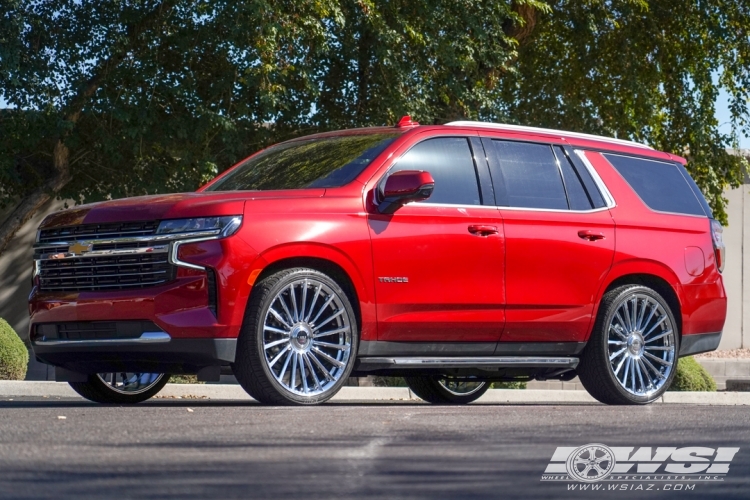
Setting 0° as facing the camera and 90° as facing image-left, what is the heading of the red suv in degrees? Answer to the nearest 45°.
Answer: approximately 45°

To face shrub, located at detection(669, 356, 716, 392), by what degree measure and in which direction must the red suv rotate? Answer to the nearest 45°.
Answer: approximately 180°

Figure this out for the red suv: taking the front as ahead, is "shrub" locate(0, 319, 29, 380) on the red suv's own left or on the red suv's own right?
on the red suv's own right

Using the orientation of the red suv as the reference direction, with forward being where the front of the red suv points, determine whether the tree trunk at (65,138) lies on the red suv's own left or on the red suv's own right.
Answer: on the red suv's own right
